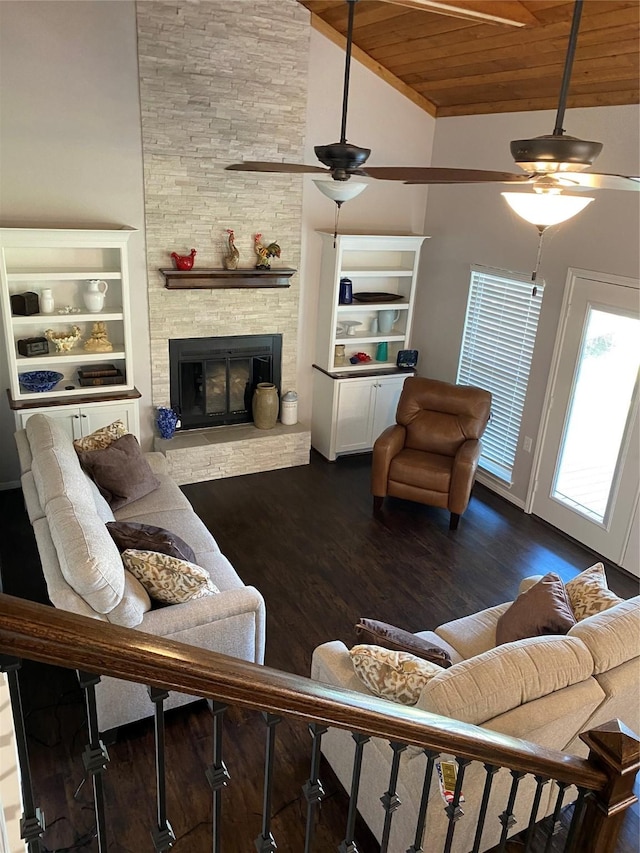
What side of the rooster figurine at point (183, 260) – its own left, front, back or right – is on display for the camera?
right

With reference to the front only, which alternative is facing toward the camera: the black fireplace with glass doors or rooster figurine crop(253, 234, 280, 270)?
the black fireplace with glass doors

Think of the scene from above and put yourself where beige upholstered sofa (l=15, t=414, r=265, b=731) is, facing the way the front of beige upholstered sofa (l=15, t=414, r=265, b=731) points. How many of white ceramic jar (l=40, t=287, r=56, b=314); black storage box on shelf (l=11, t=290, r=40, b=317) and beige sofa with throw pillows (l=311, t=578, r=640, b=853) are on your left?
2

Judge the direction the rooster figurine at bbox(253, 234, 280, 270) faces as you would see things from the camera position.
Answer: facing to the left of the viewer

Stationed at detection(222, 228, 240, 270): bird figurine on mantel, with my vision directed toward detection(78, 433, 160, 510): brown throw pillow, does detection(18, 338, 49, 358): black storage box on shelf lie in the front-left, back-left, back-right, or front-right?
front-right

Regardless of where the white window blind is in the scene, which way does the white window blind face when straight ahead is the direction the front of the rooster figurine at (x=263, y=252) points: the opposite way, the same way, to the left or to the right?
the same way

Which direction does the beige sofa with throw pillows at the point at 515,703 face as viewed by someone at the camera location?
facing away from the viewer and to the left of the viewer

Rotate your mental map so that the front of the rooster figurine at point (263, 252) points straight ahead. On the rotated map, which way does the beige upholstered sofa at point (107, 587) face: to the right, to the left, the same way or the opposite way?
the opposite way

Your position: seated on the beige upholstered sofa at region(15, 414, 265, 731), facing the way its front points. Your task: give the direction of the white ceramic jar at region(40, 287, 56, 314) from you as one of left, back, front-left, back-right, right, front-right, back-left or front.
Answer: left

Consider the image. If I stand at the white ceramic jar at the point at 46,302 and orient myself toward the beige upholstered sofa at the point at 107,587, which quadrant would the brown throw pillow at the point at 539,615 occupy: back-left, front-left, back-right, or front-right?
front-left

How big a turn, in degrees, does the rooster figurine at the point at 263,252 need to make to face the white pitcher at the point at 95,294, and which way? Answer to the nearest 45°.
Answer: approximately 45° to its left

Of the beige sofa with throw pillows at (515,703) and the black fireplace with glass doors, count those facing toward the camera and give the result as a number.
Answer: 1

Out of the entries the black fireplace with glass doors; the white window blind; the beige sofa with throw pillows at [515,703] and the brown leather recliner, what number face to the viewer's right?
0

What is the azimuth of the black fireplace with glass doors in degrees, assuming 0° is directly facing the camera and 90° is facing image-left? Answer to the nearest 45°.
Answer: approximately 0°

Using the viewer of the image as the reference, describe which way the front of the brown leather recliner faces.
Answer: facing the viewer and to the left of the viewer
